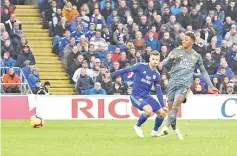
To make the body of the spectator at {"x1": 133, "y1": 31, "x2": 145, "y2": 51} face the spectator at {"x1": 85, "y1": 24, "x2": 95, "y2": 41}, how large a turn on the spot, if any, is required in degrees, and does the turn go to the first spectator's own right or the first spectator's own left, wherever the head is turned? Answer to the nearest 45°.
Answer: approximately 90° to the first spectator's own right

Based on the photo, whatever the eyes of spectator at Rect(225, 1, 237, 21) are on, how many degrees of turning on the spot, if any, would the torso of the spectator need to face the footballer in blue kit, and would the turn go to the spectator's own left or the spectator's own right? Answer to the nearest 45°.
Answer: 0° — they already face them

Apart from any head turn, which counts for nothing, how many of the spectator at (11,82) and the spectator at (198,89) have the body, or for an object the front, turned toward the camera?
2
